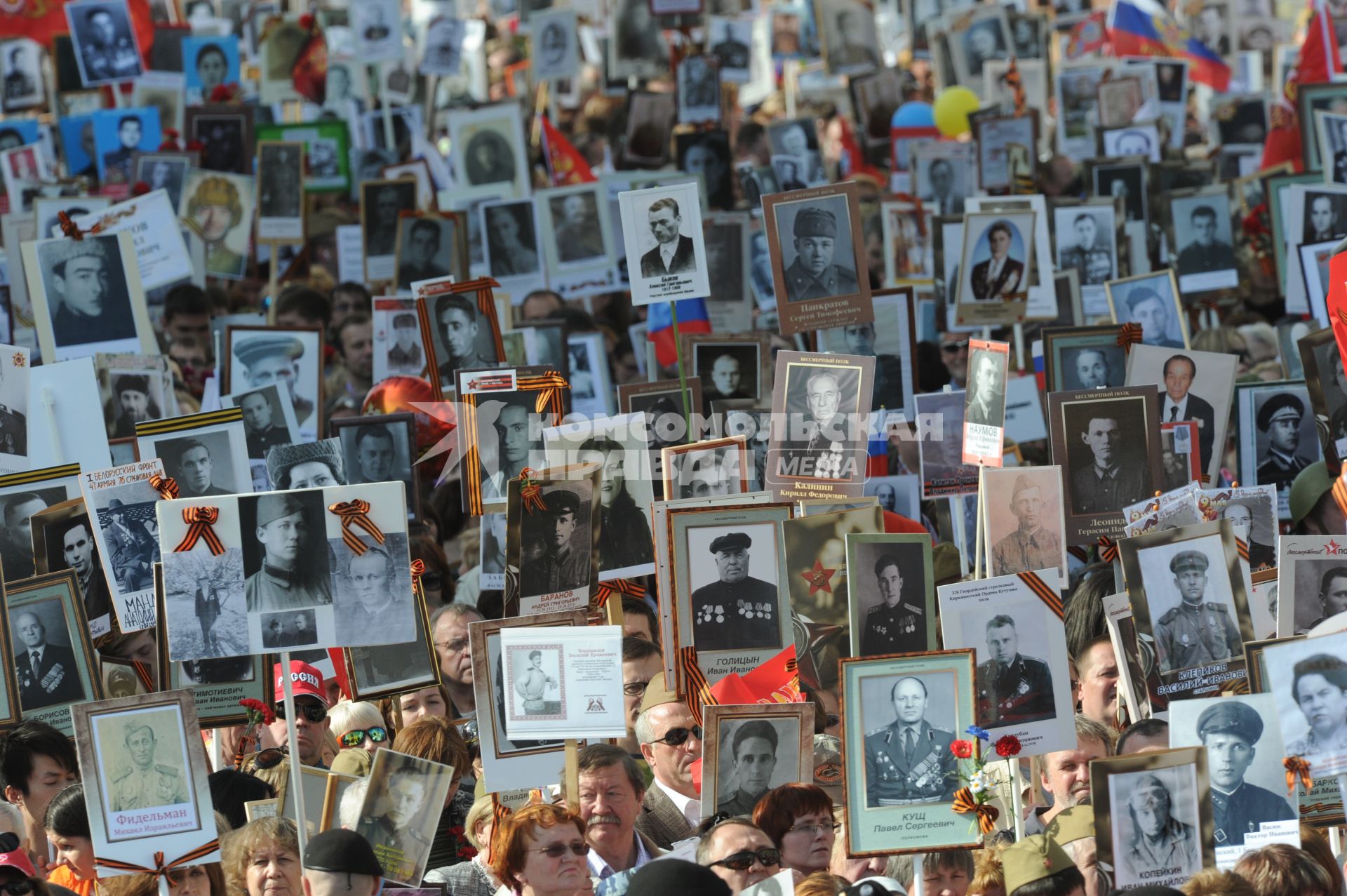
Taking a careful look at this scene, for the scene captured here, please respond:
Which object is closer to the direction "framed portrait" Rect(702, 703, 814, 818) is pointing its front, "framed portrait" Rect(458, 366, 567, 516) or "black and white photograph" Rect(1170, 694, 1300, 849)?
the black and white photograph

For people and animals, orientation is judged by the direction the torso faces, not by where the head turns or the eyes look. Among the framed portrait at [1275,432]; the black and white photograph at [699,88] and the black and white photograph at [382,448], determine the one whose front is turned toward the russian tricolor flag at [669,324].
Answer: the black and white photograph at [699,88]

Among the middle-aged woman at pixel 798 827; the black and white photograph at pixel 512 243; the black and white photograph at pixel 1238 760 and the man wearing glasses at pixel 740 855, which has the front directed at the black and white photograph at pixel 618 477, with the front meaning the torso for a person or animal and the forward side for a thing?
the black and white photograph at pixel 512 243

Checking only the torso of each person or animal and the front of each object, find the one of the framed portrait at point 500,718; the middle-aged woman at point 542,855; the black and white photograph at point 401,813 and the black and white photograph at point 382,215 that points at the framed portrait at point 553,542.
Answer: the black and white photograph at point 382,215

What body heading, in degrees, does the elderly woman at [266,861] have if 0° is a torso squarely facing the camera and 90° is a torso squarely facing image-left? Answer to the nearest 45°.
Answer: approximately 0°

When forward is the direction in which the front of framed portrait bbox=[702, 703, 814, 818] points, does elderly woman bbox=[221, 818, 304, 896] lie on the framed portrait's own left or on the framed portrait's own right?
on the framed portrait's own right

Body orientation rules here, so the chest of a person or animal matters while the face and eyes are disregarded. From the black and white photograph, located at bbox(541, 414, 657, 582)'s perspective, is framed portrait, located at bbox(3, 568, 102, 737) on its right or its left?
on its right

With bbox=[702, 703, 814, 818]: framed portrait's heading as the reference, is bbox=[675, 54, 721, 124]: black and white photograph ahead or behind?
behind
